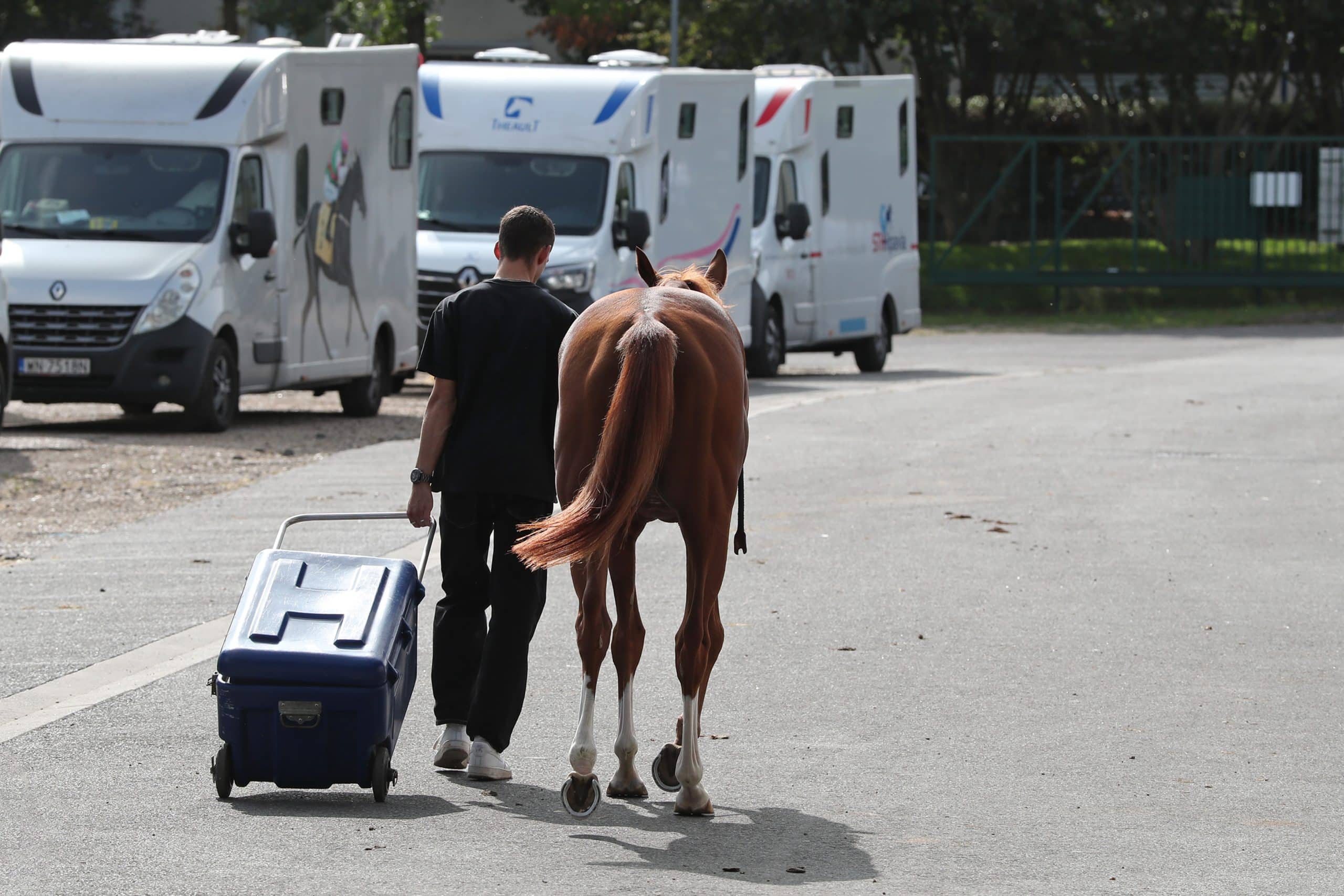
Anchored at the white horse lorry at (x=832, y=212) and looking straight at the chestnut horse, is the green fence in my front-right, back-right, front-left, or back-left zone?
back-left

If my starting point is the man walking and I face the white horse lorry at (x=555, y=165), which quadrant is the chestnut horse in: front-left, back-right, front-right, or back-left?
back-right

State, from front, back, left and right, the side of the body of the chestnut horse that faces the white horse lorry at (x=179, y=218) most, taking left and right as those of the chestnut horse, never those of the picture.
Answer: front

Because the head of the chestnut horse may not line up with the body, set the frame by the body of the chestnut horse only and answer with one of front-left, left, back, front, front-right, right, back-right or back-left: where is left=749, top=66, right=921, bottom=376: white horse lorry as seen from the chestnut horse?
front

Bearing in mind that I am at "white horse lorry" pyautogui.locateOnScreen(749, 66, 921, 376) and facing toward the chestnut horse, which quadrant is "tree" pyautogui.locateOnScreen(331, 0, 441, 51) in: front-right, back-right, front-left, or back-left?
back-right

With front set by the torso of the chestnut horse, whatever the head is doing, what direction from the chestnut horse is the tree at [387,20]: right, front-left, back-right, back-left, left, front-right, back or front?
front

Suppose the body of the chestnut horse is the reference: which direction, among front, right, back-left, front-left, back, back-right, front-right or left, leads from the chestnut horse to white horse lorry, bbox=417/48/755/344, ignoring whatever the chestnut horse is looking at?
front

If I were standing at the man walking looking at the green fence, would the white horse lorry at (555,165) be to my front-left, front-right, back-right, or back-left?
front-left

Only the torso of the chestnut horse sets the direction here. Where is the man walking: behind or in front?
in front

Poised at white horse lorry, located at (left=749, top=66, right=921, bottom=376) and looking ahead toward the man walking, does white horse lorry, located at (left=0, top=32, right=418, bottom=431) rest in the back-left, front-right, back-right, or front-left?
front-right

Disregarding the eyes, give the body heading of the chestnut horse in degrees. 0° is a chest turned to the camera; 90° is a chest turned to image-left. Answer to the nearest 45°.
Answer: approximately 180°
